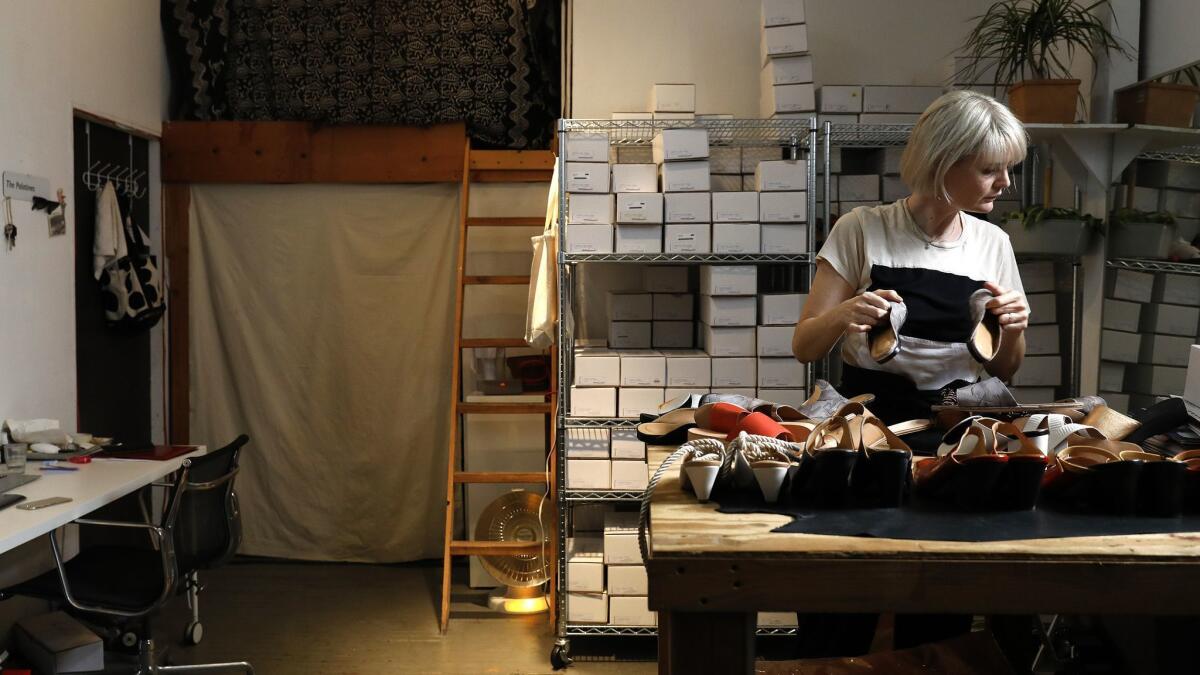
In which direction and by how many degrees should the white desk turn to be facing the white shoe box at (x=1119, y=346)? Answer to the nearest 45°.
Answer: approximately 45° to its left

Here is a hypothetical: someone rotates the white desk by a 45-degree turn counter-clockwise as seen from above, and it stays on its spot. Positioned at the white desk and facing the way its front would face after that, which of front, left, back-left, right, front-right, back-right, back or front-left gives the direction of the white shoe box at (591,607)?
front

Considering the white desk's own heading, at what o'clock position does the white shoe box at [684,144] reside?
The white shoe box is roughly at 11 o'clock from the white desk.

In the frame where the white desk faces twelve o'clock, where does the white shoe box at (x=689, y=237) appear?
The white shoe box is roughly at 11 o'clock from the white desk.

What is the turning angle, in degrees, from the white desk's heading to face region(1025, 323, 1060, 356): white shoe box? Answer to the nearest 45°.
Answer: approximately 45° to its left

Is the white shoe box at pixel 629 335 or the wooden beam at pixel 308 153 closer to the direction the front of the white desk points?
the white shoe box

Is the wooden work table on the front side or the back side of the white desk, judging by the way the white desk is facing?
on the front side

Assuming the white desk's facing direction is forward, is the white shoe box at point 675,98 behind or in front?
in front

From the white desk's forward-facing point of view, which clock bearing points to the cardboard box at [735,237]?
The cardboard box is roughly at 11 o'clock from the white desk.

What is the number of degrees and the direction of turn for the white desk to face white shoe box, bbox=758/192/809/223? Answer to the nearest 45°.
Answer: approximately 45° to its left

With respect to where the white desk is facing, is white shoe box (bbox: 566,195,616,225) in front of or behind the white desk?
in front

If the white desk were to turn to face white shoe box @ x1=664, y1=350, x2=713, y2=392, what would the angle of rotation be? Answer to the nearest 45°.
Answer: approximately 45° to its left

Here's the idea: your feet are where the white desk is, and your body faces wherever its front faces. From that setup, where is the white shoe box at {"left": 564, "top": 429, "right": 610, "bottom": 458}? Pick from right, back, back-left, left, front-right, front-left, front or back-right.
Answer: front-left

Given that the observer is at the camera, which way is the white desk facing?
facing the viewer and to the right of the viewer

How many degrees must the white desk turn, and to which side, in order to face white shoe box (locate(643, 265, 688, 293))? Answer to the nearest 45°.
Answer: approximately 45° to its left
